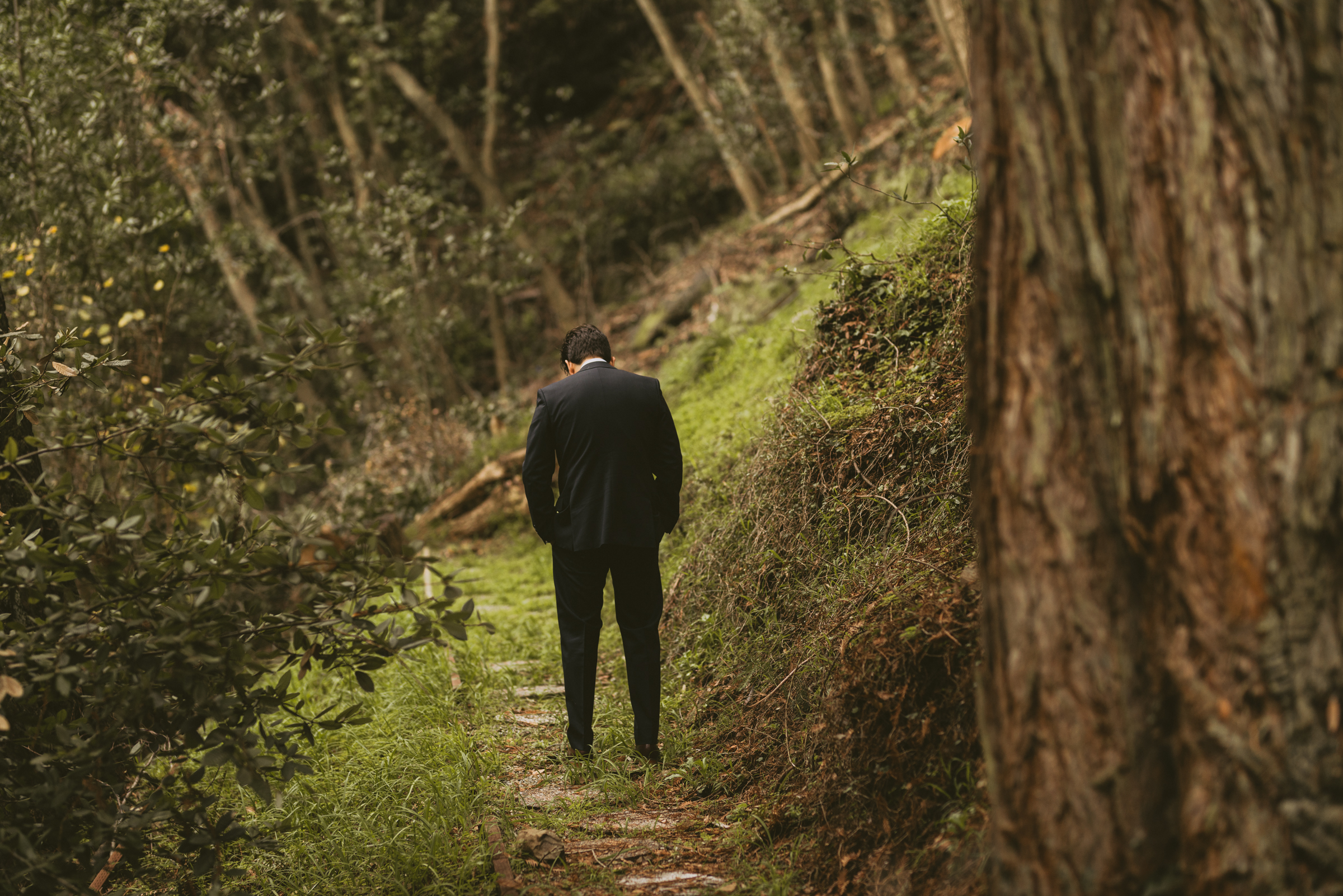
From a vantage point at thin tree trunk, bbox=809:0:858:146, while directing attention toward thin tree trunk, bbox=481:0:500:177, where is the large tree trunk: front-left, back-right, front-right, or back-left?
back-left

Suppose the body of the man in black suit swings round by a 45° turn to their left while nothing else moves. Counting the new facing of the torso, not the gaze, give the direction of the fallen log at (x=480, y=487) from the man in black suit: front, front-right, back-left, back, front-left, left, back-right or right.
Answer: front-right

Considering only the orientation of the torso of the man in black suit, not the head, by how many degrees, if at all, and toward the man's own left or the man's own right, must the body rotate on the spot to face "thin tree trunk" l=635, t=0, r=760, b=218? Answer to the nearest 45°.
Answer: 0° — they already face it

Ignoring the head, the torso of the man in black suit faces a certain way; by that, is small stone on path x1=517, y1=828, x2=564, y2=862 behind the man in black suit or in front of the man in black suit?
behind

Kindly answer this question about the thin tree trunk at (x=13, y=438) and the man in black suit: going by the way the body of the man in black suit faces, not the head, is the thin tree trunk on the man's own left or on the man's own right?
on the man's own left

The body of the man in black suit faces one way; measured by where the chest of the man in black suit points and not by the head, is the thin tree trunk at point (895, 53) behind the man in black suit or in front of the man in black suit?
in front

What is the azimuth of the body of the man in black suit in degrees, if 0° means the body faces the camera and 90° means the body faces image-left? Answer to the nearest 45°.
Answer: approximately 180°

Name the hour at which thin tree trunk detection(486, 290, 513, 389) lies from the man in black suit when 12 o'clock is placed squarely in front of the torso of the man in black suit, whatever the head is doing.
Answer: The thin tree trunk is roughly at 12 o'clock from the man in black suit.

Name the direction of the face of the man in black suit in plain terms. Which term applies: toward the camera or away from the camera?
away from the camera

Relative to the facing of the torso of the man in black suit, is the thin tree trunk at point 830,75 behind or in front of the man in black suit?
in front
